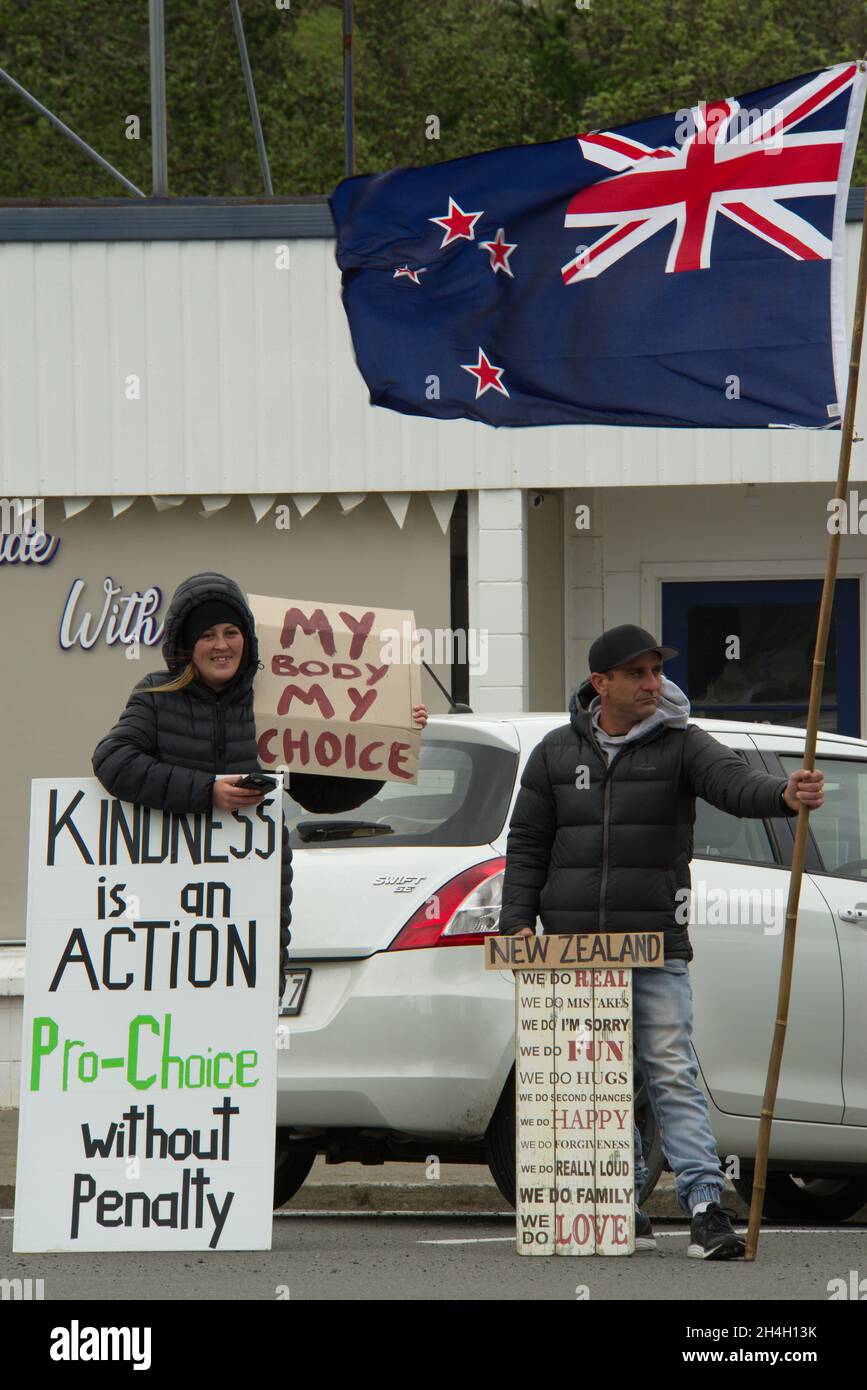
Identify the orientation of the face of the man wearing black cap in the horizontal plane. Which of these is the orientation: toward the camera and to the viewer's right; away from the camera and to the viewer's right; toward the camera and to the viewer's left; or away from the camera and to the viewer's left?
toward the camera and to the viewer's right

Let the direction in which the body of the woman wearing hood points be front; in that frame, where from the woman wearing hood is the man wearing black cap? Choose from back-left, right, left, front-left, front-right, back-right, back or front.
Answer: front-left

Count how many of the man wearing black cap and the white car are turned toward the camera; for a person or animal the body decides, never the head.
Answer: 1

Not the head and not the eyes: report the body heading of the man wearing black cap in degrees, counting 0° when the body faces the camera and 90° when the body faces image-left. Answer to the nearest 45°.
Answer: approximately 0°

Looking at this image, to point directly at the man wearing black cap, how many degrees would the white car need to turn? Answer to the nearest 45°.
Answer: approximately 90° to its right

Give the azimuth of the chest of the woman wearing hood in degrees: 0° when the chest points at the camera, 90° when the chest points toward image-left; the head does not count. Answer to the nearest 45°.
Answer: approximately 315°

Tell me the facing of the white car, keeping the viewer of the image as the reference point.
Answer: facing away from the viewer and to the right of the viewer

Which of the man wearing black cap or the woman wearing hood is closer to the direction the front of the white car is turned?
the man wearing black cap

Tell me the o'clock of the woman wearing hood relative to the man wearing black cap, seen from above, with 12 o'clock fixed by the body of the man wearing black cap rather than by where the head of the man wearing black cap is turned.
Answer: The woman wearing hood is roughly at 3 o'clock from the man wearing black cap.
